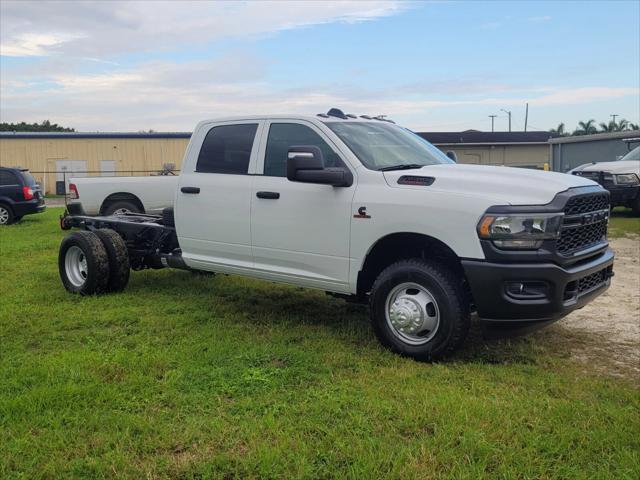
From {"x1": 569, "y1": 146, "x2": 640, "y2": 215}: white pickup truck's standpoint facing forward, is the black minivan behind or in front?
in front

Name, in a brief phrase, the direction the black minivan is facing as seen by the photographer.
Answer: facing away from the viewer and to the left of the viewer

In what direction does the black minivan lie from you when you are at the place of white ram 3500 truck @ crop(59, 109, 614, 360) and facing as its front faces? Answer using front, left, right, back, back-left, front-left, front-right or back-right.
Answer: back

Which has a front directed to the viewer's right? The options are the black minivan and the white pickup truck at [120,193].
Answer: the white pickup truck

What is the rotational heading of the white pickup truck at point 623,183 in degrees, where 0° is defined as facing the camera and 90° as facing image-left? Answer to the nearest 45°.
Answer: approximately 45°

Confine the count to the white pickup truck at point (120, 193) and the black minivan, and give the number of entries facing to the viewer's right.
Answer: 1

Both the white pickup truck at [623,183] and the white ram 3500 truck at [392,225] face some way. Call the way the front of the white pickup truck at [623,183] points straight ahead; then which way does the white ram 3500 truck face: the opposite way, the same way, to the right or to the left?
to the left

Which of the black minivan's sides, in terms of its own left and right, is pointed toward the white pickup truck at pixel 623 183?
back

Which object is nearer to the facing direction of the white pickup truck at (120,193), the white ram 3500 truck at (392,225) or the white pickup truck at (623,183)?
the white pickup truck

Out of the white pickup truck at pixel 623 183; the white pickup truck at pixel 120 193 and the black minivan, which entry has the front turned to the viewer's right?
the white pickup truck at pixel 120 193

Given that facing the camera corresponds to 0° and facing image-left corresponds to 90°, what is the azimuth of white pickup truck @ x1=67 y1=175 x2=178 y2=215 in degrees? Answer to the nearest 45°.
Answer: approximately 270°

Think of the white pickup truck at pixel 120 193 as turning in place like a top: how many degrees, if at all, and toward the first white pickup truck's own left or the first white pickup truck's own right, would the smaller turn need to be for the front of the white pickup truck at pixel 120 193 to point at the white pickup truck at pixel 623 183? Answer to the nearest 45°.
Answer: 0° — it already faces it

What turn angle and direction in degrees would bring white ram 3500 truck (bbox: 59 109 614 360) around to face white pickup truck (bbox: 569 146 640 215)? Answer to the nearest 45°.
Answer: approximately 90° to its left

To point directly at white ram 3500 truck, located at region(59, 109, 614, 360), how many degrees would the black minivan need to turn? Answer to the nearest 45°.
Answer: approximately 135° to its left

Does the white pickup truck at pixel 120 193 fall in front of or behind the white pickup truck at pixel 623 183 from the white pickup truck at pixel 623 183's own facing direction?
in front
